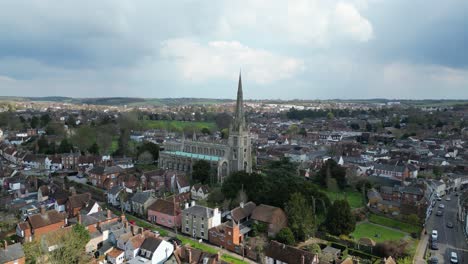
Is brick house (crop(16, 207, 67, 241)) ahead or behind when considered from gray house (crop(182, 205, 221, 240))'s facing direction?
ahead

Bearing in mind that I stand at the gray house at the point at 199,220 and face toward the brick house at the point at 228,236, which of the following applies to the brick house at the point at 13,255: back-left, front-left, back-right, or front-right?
back-right

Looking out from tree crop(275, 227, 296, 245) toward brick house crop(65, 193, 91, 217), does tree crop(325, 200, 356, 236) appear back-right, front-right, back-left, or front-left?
back-right

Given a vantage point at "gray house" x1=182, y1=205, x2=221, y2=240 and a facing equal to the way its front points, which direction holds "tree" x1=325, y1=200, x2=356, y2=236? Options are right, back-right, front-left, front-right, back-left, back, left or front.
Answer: back-left

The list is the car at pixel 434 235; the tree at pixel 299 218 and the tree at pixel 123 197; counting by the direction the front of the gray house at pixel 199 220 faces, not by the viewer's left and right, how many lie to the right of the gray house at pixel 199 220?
1

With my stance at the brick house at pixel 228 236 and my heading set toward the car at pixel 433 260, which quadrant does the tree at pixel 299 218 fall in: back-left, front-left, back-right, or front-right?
front-left

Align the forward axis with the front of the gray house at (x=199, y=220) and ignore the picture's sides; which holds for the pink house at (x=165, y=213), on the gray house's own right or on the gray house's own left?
on the gray house's own right

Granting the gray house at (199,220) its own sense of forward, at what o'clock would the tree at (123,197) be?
The tree is roughly at 3 o'clock from the gray house.

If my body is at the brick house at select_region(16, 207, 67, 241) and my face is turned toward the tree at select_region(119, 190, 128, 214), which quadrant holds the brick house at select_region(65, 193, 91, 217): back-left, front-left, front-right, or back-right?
front-left

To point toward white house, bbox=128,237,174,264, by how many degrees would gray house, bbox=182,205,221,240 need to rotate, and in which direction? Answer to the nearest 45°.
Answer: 0° — it already faces it

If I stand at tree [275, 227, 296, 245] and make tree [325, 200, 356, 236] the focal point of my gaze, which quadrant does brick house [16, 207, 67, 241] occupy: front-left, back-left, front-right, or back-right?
back-left

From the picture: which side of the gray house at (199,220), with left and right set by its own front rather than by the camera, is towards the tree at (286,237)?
left
